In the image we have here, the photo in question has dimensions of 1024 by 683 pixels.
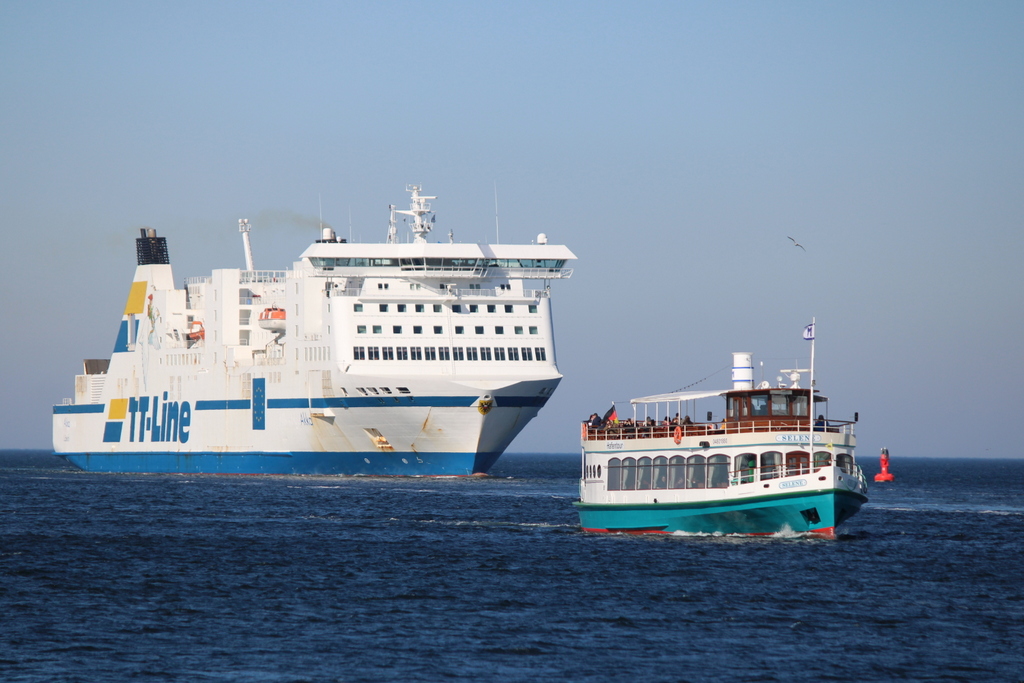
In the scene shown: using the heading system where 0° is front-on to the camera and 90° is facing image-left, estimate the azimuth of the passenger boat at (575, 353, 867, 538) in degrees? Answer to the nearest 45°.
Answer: approximately 315°
